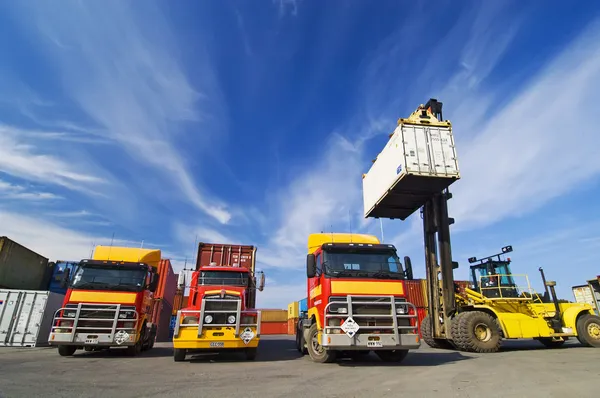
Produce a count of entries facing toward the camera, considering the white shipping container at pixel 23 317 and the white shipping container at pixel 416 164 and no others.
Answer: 2

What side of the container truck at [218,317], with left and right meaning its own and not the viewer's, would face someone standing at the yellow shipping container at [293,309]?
back

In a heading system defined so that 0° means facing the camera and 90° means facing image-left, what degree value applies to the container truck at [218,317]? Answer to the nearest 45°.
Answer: approximately 0°

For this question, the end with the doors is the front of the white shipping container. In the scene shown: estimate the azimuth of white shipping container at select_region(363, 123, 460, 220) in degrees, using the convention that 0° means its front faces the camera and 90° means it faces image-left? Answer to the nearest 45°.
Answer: approximately 0°

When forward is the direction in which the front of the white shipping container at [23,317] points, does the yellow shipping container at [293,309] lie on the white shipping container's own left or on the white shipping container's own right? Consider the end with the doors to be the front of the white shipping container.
on the white shipping container's own left

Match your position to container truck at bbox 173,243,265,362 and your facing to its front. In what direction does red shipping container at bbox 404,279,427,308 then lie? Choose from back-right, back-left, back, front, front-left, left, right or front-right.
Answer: back-left

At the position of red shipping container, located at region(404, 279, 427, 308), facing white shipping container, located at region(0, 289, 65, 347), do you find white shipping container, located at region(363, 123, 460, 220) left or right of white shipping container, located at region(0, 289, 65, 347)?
left
